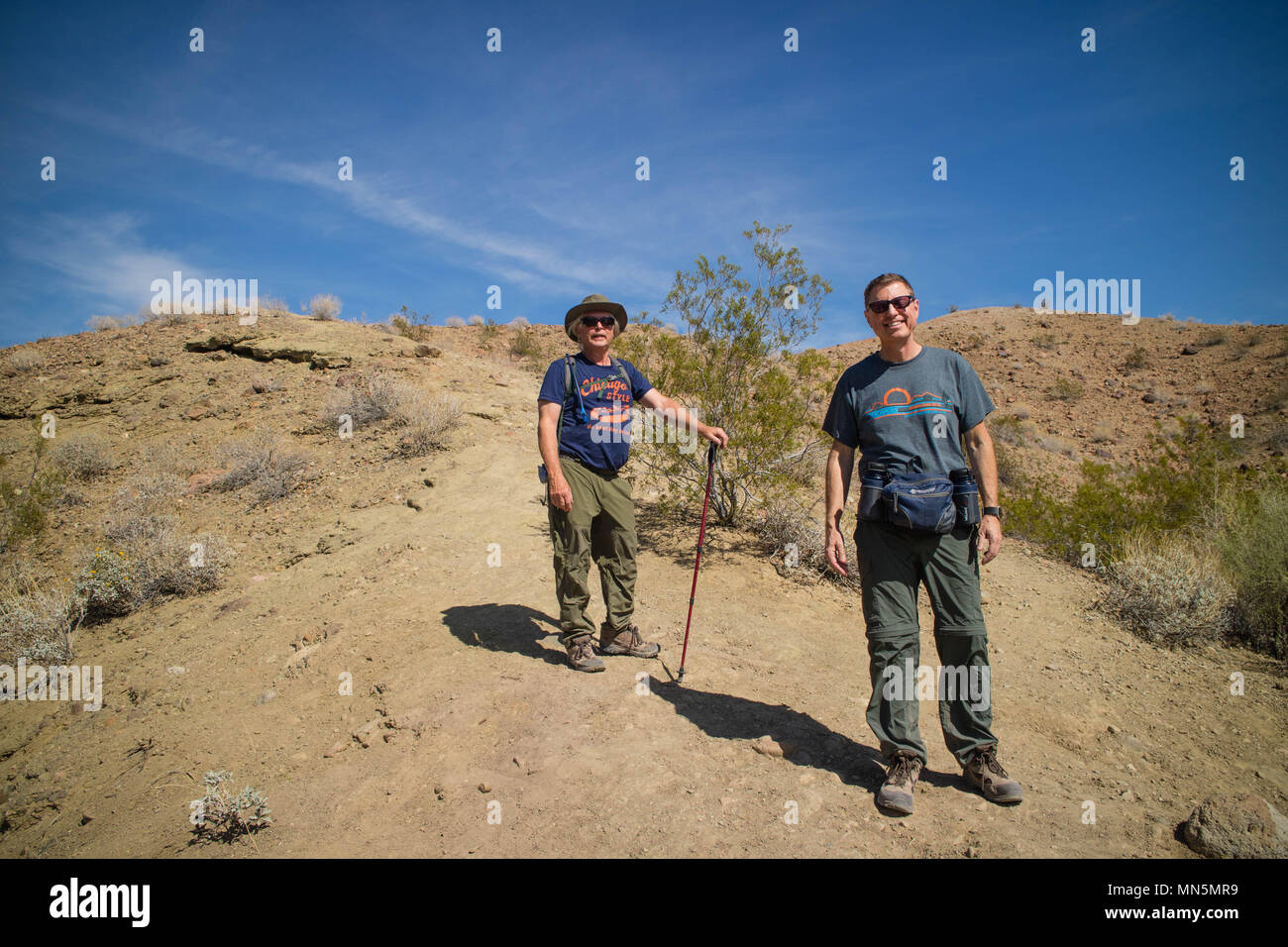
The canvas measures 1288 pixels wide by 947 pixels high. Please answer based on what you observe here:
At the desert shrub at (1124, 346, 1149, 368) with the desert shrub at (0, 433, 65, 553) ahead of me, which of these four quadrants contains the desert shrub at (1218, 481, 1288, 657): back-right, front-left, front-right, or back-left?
front-left

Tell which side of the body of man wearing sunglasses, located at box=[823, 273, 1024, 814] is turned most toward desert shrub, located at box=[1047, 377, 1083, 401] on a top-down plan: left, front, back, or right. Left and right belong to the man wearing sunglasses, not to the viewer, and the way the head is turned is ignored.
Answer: back

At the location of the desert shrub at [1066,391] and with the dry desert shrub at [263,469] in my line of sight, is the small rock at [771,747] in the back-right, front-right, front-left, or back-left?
front-left

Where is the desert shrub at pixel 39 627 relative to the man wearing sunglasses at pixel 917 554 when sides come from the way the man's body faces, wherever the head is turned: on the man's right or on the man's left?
on the man's right

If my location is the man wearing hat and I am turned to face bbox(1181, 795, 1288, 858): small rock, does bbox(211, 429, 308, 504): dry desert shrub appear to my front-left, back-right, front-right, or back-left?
back-left

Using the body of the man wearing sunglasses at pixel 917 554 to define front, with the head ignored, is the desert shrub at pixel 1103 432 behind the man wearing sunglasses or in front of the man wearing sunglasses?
behind

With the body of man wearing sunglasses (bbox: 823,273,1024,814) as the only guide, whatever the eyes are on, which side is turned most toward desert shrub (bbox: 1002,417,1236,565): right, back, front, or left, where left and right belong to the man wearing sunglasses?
back

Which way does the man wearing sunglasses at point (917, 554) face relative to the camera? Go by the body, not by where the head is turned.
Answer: toward the camera
